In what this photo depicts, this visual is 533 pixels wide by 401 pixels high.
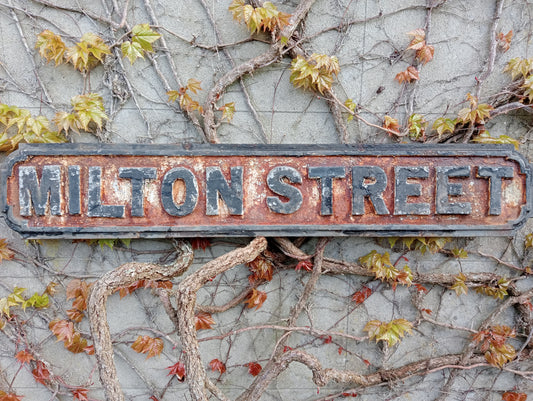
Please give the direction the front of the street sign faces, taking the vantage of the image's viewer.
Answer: facing the viewer
